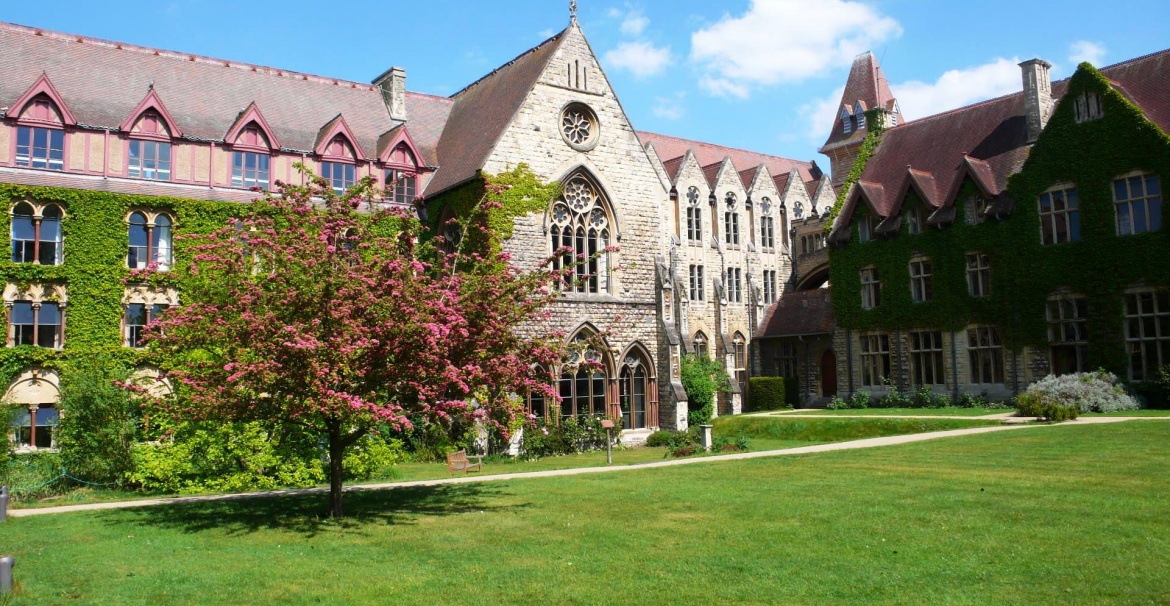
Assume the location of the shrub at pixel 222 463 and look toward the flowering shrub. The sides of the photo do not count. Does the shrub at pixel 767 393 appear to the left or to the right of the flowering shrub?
left

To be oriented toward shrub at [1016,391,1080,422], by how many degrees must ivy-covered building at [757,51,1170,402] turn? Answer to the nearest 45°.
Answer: approximately 45° to its left

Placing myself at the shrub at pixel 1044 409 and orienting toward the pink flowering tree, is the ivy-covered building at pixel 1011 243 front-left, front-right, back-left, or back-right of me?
back-right

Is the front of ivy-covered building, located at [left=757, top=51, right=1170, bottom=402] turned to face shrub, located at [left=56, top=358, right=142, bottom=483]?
yes

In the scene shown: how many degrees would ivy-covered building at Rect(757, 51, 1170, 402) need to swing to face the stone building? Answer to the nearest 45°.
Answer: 0° — it already faces it

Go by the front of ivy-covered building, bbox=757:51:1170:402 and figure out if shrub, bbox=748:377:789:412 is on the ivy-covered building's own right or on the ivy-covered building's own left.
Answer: on the ivy-covered building's own right

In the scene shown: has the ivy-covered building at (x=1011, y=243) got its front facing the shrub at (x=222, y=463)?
yes

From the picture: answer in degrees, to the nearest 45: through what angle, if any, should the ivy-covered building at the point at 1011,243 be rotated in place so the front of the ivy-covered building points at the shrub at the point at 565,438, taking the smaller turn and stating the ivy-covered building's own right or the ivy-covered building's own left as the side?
0° — it already faces it

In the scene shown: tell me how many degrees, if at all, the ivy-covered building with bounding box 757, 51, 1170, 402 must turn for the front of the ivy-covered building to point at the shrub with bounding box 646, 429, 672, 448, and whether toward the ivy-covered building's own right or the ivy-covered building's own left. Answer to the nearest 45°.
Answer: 0° — it already faces it

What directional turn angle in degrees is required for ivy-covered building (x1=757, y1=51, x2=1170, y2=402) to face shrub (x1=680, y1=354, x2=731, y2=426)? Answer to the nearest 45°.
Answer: approximately 45° to its right

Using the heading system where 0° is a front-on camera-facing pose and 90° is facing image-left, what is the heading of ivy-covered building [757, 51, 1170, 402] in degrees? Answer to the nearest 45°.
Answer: approximately 45°

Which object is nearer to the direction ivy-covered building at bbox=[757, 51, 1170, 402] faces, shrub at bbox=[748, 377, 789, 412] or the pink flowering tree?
the pink flowering tree
